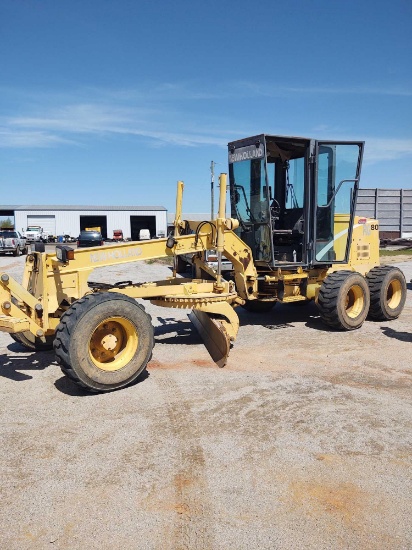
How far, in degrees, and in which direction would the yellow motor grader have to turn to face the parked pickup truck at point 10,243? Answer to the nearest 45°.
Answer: approximately 90° to its right

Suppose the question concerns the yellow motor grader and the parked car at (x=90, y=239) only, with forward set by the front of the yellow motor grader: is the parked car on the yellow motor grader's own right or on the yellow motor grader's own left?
on the yellow motor grader's own right

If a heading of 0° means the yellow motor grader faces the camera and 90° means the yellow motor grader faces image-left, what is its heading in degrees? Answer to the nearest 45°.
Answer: approximately 45°

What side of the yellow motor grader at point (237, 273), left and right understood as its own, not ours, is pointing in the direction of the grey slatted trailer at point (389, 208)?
back
